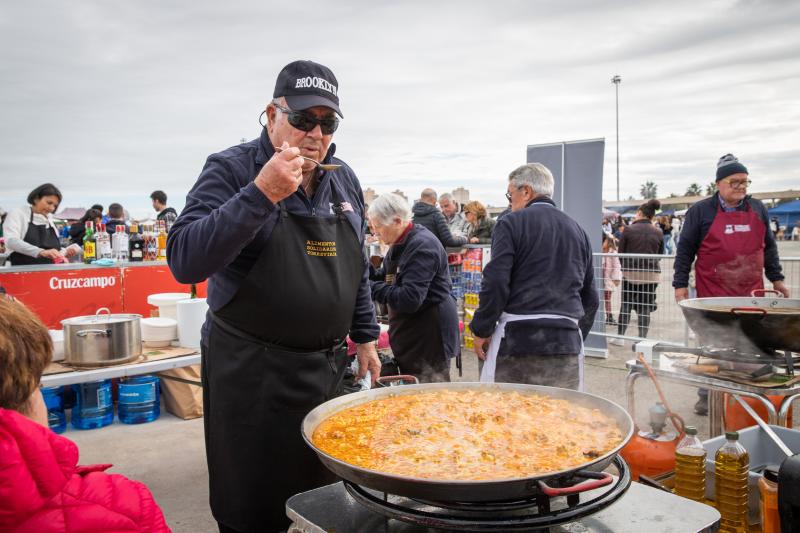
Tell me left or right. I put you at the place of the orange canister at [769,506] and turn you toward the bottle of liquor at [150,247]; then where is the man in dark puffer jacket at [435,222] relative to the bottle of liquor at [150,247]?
right

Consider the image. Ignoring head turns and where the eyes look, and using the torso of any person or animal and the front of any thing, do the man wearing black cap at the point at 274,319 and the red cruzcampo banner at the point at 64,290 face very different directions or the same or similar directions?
same or similar directions

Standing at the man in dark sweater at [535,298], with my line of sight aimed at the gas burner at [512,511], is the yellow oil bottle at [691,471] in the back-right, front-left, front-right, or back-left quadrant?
front-left

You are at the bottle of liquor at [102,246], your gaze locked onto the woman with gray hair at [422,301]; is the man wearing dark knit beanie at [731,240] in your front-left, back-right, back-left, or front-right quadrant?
front-left

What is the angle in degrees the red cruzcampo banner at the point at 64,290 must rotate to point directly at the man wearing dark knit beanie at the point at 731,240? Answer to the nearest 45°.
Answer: approximately 45° to its left

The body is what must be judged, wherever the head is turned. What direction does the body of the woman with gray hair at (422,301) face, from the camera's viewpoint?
to the viewer's left

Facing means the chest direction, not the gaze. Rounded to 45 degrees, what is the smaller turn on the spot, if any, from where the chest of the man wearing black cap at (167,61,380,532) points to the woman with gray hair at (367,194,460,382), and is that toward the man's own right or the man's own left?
approximately 90° to the man's own left

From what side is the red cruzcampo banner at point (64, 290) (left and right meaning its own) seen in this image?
front

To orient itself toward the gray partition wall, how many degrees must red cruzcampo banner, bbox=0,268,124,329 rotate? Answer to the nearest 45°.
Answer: approximately 90° to its left

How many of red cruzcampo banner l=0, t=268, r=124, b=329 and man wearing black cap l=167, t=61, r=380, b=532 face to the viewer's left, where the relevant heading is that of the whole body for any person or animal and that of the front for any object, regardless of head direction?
0

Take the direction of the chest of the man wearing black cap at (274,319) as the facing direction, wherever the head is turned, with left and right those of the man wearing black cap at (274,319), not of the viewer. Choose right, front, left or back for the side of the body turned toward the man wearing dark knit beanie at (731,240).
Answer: left

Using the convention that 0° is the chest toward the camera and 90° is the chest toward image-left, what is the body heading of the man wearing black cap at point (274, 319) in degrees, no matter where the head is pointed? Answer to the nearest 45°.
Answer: approximately 315°

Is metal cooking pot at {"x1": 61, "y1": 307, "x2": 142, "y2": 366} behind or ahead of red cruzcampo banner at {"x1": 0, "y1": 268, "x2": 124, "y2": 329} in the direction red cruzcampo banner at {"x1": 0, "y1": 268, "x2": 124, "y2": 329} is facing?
ahead

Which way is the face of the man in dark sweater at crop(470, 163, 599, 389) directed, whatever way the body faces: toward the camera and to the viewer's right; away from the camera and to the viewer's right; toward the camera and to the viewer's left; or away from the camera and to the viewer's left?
away from the camera and to the viewer's left
